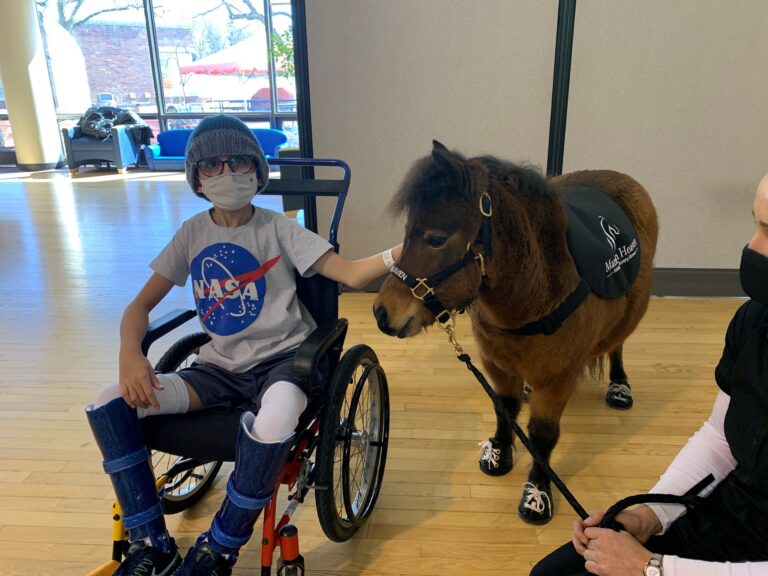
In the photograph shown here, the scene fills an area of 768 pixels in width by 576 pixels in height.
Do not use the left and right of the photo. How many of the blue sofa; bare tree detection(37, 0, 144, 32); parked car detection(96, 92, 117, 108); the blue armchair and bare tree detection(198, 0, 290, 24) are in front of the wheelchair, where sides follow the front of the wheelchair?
0

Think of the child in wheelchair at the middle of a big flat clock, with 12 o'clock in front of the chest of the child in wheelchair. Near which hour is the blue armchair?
The blue armchair is roughly at 4 o'clock from the child in wheelchair.

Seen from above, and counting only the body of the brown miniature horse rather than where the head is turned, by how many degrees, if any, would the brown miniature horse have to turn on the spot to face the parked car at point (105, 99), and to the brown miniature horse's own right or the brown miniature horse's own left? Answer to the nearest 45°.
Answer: approximately 90° to the brown miniature horse's own right

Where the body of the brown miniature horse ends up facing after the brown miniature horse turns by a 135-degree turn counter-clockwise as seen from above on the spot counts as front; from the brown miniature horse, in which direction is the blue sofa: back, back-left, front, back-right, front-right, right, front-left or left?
back-left

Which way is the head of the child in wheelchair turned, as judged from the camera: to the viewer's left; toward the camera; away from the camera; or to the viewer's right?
toward the camera

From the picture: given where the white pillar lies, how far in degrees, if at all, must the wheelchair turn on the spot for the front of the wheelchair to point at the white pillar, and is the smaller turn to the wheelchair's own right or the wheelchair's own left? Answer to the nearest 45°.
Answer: approximately 135° to the wheelchair's own right

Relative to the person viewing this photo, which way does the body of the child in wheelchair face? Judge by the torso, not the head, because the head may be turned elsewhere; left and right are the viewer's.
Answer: facing the viewer and to the left of the viewer

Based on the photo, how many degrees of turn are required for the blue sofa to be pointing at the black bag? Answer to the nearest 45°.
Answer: approximately 90° to its right

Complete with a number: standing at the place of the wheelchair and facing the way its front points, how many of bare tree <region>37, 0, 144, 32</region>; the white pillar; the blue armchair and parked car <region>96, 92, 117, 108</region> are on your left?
0

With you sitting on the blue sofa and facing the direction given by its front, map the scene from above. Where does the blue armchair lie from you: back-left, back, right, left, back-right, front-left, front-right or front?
right

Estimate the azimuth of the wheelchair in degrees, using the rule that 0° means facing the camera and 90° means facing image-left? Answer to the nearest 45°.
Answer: approximately 45°

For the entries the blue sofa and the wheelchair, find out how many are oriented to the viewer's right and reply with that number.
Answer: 0

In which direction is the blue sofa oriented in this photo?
toward the camera

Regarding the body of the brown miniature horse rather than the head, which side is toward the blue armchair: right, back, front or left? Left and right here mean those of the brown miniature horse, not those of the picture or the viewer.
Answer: right

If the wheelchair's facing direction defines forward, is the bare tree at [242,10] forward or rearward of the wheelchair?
rearward

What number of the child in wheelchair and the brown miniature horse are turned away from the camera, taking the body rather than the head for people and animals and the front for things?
0

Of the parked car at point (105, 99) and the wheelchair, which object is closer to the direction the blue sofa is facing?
the wheelchair

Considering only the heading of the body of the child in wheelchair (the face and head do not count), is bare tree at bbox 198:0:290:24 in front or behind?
behind
